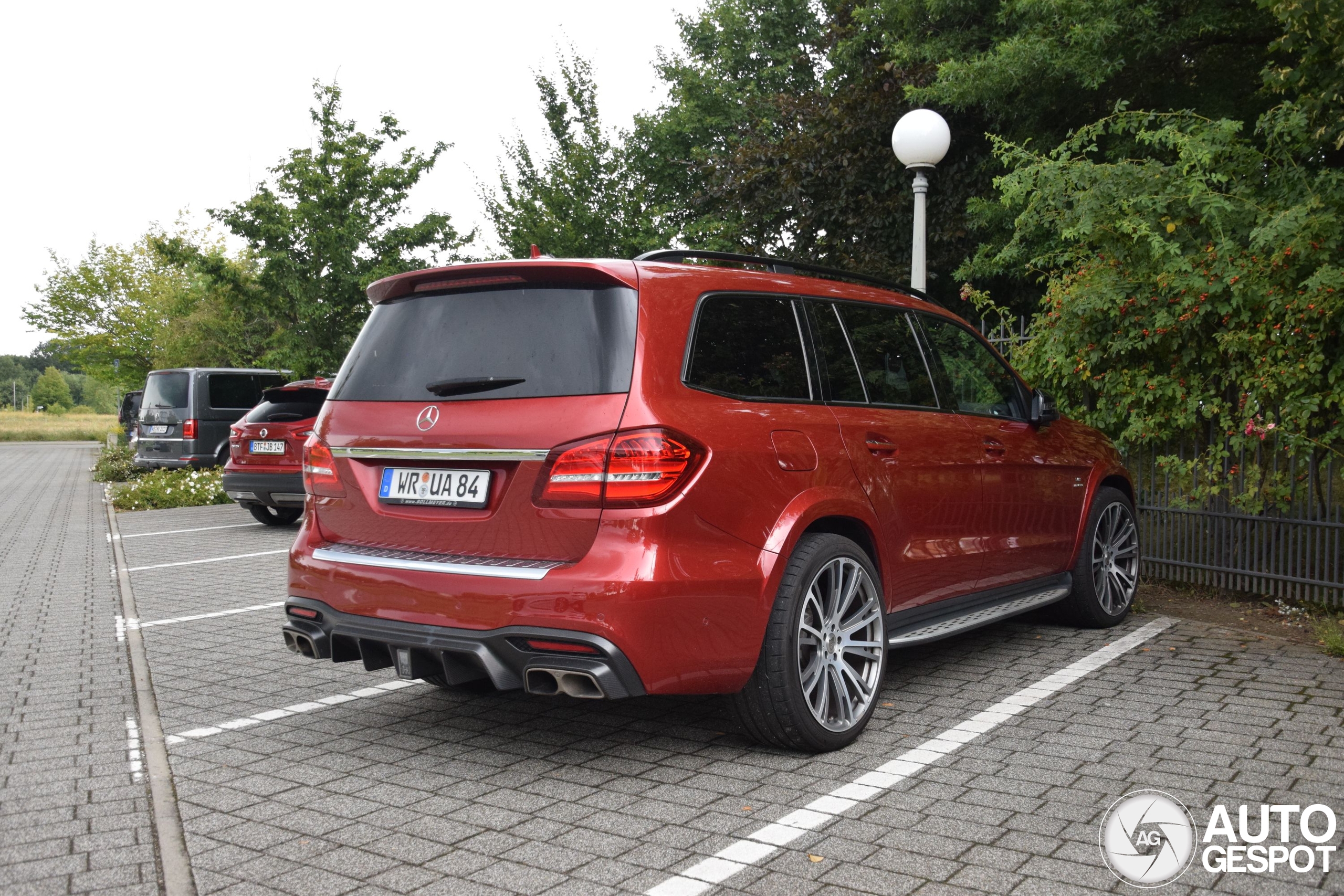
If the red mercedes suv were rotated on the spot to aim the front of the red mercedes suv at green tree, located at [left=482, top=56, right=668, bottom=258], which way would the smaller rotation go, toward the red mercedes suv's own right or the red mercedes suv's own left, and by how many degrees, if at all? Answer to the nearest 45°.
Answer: approximately 45° to the red mercedes suv's own left

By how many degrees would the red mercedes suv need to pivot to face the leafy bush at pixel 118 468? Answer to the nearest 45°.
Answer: approximately 90° to its left

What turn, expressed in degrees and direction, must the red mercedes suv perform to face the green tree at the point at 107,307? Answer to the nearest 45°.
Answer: approximately 90° to its left

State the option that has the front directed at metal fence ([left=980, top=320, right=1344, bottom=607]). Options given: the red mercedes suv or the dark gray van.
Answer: the red mercedes suv

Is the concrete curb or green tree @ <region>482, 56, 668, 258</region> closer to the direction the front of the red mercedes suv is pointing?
the green tree

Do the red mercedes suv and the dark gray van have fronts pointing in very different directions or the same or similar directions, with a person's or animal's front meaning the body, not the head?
same or similar directions

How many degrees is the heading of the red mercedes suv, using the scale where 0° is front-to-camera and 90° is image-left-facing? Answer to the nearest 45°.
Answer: approximately 225°

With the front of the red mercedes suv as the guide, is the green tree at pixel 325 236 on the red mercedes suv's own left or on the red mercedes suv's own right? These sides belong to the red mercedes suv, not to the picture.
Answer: on the red mercedes suv's own left

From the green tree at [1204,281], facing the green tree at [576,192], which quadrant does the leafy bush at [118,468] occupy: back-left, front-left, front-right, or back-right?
front-left

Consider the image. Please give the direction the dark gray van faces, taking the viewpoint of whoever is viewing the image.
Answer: facing away from the viewer and to the right of the viewer

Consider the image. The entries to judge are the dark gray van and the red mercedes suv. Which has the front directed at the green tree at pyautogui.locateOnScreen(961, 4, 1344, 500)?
the red mercedes suv

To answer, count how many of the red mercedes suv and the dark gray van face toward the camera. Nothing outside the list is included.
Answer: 0
